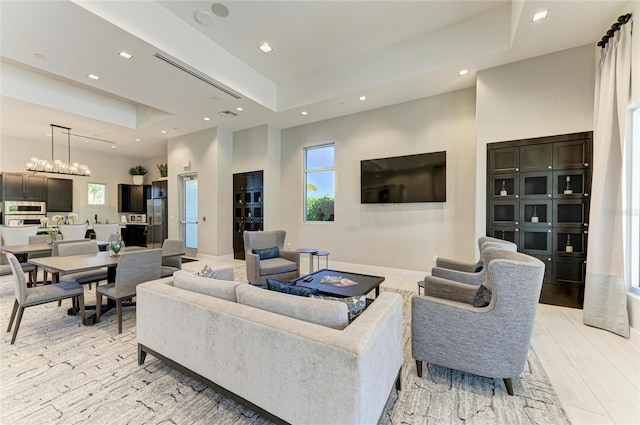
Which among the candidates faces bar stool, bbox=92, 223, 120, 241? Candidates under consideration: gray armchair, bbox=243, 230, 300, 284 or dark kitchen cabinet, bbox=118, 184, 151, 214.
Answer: the dark kitchen cabinet

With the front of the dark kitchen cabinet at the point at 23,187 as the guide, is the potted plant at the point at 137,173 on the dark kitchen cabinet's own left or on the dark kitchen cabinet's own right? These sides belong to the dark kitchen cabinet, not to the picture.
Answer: on the dark kitchen cabinet's own left

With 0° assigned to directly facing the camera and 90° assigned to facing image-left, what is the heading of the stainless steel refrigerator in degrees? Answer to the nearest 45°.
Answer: approximately 45°

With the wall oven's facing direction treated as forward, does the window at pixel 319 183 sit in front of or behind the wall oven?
in front

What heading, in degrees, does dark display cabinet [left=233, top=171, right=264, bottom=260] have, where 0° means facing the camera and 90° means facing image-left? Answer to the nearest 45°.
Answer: approximately 45°

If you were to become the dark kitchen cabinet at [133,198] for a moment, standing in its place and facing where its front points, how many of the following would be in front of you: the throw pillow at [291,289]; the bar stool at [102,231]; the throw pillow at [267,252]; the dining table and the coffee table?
5

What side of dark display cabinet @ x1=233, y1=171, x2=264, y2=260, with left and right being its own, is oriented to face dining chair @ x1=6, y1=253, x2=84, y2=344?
front

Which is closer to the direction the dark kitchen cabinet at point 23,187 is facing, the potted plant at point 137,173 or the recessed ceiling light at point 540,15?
the recessed ceiling light
